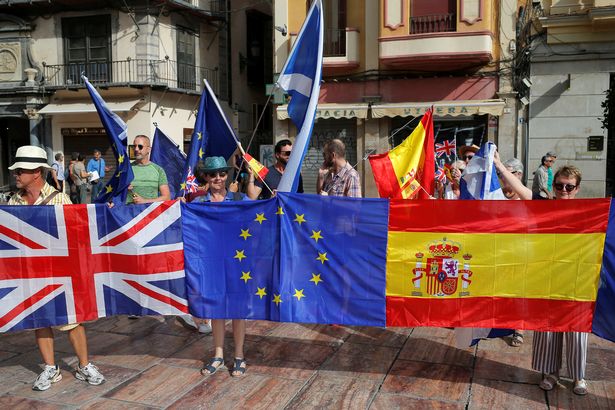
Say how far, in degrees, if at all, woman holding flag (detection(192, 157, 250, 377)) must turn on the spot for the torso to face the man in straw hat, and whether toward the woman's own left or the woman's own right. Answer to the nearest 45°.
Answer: approximately 90° to the woman's own right

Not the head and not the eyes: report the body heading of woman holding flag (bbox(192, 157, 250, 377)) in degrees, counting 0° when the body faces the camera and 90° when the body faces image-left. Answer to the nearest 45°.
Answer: approximately 0°

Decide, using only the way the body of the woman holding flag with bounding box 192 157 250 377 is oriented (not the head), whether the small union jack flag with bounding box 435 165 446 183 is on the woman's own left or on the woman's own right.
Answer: on the woman's own left

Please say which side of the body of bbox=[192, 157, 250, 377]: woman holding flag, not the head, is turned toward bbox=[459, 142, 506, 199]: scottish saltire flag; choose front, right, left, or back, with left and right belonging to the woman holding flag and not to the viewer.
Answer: left

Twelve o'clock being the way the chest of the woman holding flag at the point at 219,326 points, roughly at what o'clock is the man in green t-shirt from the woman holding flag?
The man in green t-shirt is roughly at 5 o'clock from the woman holding flag.

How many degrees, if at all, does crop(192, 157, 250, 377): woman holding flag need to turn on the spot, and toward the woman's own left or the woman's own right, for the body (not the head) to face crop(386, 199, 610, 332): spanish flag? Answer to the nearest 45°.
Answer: approximately 90° to the woman's own left

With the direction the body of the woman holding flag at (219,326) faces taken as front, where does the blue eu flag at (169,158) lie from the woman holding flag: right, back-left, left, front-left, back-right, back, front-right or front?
back

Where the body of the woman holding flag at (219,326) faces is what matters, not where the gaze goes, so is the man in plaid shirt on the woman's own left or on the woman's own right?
on the woman's own left
